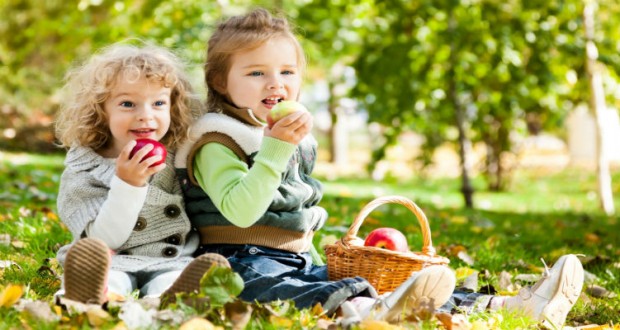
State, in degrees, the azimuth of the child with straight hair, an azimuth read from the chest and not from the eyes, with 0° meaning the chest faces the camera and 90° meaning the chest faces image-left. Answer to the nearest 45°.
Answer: approximately 315°

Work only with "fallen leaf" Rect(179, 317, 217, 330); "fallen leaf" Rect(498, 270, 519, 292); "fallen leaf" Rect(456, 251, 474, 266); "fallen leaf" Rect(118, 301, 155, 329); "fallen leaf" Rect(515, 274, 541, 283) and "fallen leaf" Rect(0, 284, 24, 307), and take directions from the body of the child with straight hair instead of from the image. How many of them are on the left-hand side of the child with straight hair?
3

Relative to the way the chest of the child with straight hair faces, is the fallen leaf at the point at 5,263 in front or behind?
behind

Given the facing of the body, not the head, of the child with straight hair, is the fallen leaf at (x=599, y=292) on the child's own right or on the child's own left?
on the child's own left

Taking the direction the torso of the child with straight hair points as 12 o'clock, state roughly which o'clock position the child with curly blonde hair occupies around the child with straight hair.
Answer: The child with curly blonde hair is roughly at 4 o'clock from the child with straight hair.

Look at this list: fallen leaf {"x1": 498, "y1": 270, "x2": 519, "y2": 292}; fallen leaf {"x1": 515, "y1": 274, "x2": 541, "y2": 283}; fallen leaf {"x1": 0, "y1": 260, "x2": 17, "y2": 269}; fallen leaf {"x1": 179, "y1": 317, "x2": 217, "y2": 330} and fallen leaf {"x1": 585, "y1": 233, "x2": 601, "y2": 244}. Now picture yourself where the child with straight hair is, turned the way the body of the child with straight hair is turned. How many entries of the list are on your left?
3

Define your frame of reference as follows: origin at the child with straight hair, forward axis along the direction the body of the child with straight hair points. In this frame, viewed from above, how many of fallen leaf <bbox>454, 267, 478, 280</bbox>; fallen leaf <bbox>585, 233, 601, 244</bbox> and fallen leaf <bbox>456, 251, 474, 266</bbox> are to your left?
3

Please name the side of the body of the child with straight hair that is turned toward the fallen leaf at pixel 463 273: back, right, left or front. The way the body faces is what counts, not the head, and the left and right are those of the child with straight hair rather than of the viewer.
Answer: left

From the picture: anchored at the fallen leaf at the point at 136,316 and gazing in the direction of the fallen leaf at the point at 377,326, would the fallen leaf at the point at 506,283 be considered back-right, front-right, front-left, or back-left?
front-left

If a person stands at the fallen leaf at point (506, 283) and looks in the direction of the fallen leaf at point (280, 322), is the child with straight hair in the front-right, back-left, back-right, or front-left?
front-right

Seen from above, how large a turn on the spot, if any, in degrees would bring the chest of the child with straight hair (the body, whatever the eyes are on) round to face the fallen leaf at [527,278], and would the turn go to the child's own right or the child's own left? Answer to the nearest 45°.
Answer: approximately 90° to the child's own left

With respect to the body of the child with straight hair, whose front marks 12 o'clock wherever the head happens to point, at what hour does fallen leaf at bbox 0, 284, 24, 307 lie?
The fallen leaf is roughly at 3 o'clock from the child with straight hair.

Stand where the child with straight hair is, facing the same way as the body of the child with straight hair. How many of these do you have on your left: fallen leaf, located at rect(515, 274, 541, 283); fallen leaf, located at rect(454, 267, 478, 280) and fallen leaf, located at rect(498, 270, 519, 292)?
3

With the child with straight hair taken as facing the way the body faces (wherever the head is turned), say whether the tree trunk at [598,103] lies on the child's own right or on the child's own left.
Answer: on the child's own left

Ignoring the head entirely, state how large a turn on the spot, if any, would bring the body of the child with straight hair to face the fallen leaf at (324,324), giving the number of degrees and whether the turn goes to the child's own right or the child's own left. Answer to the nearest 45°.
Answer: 0° — they already face it

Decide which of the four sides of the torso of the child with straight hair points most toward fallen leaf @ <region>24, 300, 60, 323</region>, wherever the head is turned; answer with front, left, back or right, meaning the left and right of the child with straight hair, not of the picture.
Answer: right

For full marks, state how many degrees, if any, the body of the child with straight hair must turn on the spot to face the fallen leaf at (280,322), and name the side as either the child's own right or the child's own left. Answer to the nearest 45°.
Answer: approximately 45° to the child's own right
